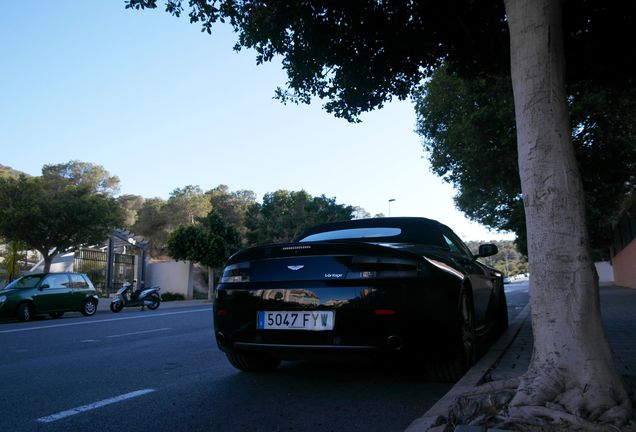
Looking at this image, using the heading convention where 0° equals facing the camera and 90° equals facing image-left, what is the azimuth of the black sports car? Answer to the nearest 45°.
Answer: approximately 225°

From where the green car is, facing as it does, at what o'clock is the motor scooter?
The motor scooter is roughly at 6 o'clock from the green car.

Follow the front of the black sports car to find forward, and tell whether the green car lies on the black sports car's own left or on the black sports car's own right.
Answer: on the black sports car's own left

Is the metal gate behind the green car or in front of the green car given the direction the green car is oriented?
behind

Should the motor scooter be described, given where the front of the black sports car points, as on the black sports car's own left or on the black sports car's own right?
on the black sports car's own left

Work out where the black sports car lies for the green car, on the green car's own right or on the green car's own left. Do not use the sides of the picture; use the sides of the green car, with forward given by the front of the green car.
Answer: on the green car's own left

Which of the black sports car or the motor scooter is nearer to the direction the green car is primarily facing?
the black sports car

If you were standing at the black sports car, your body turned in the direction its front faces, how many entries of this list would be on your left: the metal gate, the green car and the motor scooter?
3
